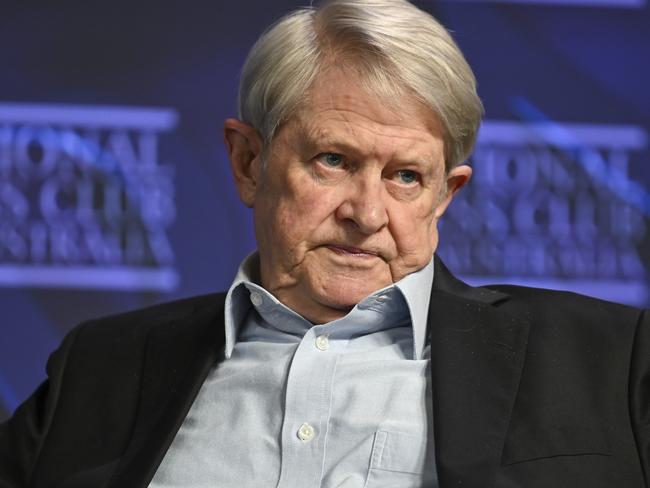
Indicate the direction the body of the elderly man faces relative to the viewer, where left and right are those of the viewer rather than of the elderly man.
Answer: facing the viewer
